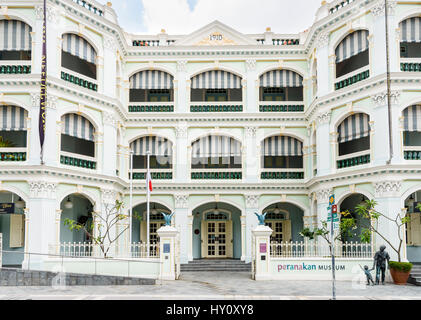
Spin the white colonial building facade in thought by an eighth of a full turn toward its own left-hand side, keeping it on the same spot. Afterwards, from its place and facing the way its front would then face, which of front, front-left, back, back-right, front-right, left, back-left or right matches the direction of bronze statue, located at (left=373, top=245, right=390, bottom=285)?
front

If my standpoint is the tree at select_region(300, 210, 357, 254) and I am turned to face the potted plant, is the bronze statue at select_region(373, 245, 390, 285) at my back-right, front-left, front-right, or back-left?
front-right

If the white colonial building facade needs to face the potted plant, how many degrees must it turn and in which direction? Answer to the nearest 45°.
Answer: approximately 45° to its left

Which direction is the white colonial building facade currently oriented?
toward the camera

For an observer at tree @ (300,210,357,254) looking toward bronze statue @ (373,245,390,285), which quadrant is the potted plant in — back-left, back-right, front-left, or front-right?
front-left
